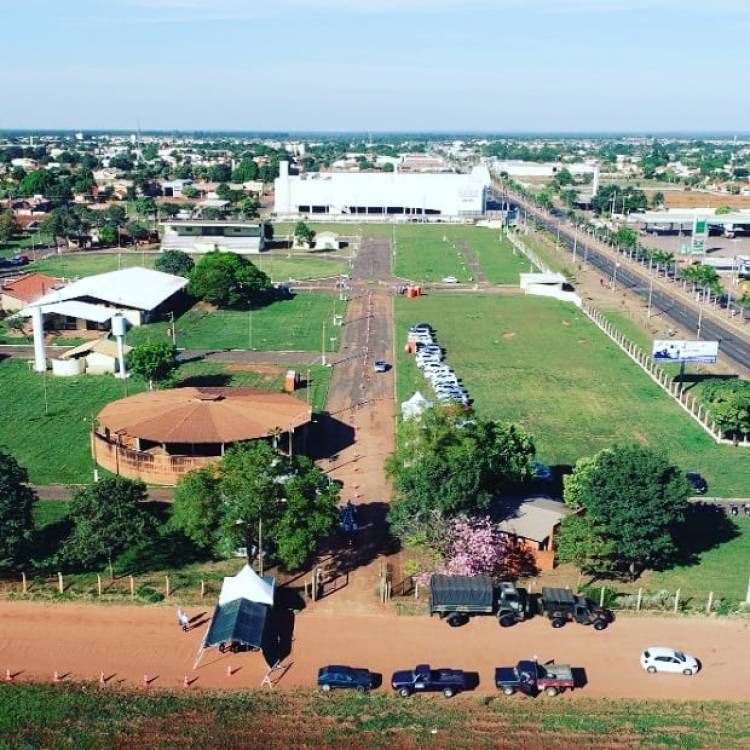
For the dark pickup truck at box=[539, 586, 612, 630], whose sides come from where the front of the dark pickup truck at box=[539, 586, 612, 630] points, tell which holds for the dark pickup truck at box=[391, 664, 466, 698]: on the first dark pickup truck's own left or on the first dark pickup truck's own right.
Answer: on the first dark pickup truck's own right

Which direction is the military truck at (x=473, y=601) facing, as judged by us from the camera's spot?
facing to the right of the viewer

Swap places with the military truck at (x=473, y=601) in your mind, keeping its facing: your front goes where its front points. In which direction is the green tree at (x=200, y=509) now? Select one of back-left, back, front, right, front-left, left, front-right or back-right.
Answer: back

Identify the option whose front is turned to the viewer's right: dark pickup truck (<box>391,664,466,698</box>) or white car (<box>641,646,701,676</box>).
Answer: the white car

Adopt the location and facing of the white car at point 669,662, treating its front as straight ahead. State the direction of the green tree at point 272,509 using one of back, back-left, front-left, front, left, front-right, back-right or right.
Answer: back

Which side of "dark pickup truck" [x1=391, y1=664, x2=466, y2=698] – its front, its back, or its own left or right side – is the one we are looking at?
left

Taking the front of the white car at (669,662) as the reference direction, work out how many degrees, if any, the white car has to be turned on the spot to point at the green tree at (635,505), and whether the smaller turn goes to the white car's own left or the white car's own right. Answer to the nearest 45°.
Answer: approximately 90° to the white car's own left

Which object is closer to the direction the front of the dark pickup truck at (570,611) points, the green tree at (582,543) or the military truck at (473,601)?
the green tree

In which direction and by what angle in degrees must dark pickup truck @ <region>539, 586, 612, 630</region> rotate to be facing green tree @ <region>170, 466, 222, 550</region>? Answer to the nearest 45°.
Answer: approximately 180°

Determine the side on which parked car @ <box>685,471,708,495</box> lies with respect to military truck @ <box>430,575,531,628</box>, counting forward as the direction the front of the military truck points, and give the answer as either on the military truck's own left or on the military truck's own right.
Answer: on the military truck's own left

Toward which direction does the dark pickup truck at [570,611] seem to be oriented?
to the viewer's right
